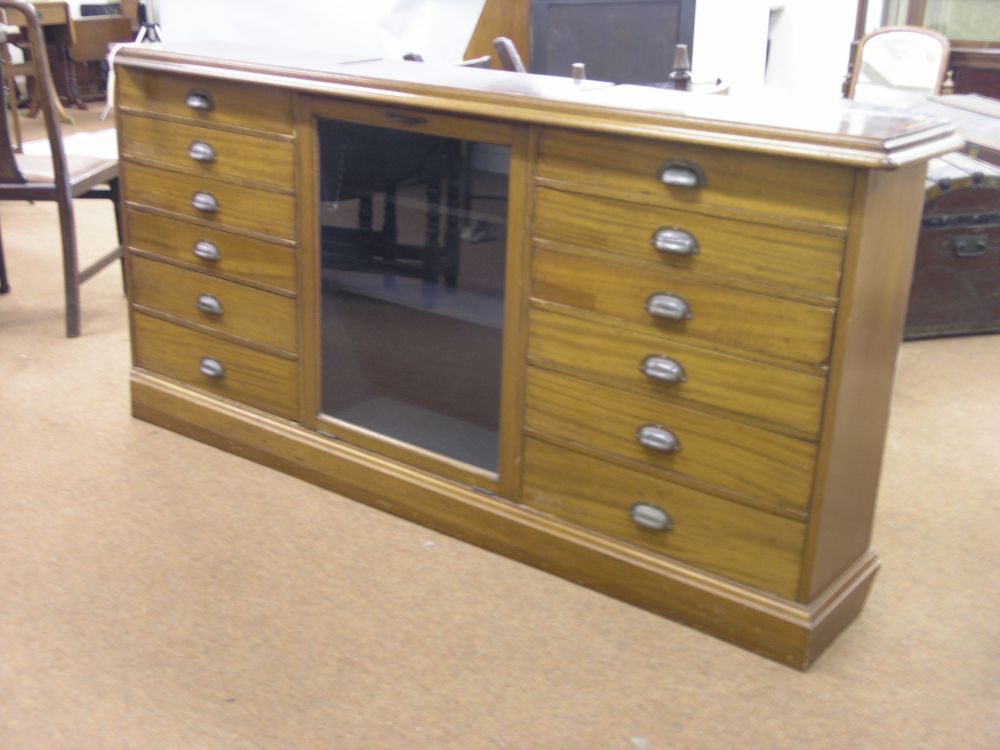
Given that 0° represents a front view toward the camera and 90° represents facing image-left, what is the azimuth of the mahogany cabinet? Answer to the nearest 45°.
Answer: approximately 45°

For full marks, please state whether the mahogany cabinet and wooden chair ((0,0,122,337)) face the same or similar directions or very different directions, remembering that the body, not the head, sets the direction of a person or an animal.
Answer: very different directions

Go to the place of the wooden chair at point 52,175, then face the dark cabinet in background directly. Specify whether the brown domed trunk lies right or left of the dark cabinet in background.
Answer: right

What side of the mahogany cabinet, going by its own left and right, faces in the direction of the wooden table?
right

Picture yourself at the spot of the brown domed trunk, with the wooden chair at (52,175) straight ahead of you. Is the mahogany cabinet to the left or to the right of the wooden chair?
left

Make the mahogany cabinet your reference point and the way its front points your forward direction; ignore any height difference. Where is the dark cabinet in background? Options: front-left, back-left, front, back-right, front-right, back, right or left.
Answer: back-right

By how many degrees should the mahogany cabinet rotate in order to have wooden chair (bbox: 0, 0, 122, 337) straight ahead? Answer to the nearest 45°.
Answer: approximately 90° to its right

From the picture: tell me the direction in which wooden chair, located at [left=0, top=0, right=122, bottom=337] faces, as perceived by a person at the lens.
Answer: facing away from the viewer and to the right of the viewer

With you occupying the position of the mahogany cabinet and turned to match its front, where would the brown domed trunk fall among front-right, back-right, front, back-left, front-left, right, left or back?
back
